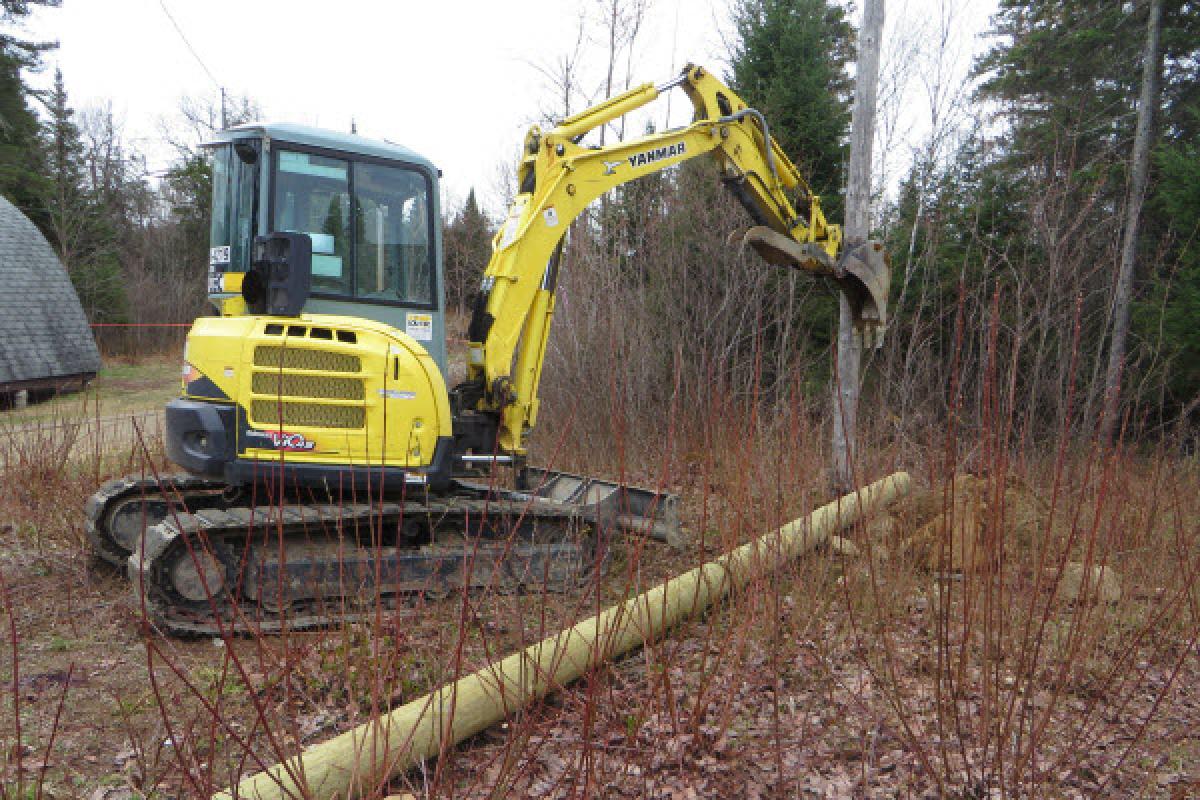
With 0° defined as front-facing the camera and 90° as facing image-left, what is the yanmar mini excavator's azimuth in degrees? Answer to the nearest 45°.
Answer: approximately 270°

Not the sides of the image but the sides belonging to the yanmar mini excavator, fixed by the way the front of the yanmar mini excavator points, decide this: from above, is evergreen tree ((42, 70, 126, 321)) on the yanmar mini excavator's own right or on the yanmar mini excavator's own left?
on the yanmar mini excavator's own left

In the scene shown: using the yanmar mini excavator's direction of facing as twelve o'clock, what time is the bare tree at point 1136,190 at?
The bare tree is roughly at 11 o'clock from the yanmar mini excavator.

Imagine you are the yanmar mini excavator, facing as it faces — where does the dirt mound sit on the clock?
The dirt mound is roughly at 12 o'clock from the yanmar mini excavator.

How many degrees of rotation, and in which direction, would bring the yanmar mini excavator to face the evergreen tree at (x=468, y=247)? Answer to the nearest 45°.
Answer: approximately 90° to its left

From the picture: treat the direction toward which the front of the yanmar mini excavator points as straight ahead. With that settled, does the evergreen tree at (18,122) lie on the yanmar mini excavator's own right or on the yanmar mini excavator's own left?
on the yanmar mini excavator's own left

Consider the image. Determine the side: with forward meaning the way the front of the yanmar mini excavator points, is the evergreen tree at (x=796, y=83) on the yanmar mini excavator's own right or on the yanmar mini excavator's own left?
on the yanmar mini excavator's own left

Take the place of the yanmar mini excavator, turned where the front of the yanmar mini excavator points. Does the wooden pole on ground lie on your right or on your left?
on your right

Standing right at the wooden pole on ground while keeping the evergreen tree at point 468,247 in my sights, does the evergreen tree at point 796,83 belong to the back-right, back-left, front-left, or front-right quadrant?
front-right

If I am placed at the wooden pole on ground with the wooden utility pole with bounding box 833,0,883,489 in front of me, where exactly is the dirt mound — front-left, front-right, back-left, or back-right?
front-right
